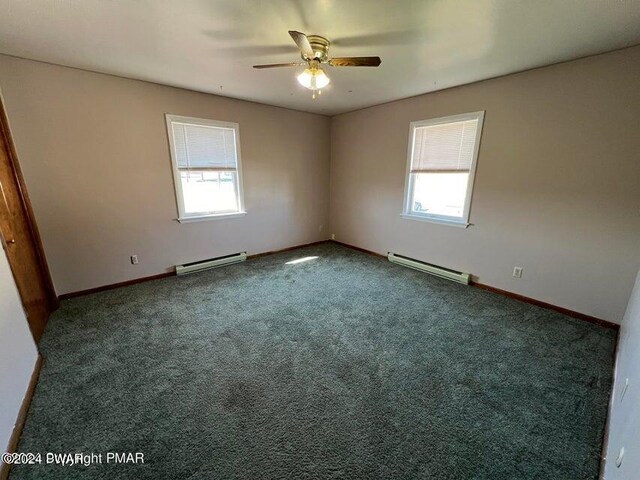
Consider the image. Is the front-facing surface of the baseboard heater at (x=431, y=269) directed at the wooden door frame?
yes

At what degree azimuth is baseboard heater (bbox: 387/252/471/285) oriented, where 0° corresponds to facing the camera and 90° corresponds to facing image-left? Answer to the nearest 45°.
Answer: approximately 45°

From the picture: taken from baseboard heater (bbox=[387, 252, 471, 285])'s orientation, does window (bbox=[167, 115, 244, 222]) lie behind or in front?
in front

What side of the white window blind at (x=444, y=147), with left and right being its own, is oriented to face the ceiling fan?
front

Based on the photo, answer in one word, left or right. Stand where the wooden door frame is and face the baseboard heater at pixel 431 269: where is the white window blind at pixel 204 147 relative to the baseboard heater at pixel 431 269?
left

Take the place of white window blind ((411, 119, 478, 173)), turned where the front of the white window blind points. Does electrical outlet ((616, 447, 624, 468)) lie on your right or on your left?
on your left

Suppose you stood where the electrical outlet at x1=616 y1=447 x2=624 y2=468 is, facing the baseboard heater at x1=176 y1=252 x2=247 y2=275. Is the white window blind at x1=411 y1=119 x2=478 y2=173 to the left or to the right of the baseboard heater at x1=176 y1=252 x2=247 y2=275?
right

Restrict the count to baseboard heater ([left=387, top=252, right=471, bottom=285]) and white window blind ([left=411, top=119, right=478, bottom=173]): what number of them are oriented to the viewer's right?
0

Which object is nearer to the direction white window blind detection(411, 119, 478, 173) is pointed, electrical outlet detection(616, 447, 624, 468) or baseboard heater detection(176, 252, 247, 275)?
the baseboard heater

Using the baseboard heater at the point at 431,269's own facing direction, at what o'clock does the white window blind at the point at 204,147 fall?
The white window blind is roughly at 1 o'clock from the baseboard heater.

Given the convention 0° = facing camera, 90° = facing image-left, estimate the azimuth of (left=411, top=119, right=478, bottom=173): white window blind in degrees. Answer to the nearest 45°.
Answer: approximately 45°

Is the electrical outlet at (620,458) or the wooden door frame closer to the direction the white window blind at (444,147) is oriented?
the wooden door frame

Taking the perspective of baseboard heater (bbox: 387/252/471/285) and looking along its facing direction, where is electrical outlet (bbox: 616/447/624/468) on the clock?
The electrical outlet is roughly at 10 o'clock from the baseboard heater.
